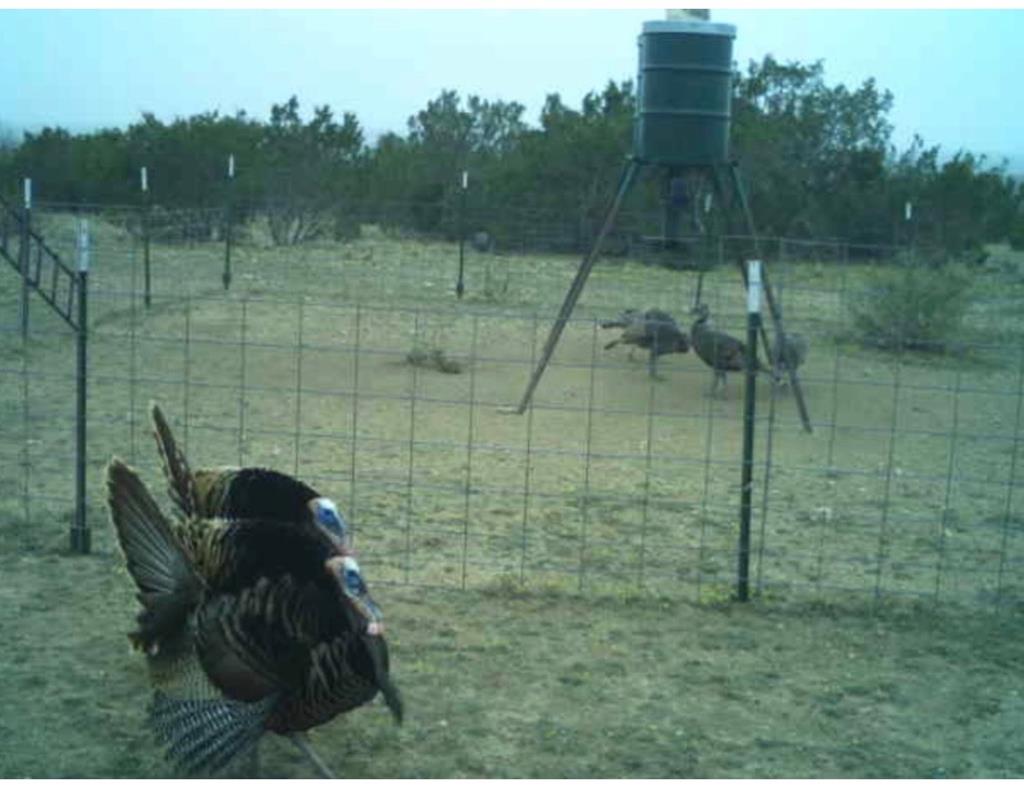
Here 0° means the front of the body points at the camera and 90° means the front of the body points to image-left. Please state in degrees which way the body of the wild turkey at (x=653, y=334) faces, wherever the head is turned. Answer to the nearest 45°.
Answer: approximately 90°

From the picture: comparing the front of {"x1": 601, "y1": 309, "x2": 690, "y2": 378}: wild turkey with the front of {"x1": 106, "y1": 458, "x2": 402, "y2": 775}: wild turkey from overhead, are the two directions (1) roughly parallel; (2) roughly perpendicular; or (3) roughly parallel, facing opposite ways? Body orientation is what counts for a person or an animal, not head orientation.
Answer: roughly parallel, facing opposite ways

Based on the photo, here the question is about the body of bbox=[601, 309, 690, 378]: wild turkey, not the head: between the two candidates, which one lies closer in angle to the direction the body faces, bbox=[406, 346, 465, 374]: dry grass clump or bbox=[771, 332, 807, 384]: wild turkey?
the dry grass clump

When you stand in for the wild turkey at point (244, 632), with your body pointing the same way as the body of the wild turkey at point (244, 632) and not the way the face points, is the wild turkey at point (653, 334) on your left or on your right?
on your left

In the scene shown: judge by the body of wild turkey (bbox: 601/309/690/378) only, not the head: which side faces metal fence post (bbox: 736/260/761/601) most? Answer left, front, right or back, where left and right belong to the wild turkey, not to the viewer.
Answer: left

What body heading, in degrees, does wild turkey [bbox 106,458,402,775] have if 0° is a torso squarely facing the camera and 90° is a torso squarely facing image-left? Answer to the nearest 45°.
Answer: approximately 270°

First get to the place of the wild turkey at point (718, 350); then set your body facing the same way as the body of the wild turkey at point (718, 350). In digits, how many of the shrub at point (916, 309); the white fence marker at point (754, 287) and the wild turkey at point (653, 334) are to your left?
1

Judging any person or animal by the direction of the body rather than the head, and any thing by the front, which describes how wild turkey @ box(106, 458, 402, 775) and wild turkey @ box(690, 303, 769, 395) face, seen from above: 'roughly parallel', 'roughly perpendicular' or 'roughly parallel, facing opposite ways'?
roughly parallel, facing opposite ways

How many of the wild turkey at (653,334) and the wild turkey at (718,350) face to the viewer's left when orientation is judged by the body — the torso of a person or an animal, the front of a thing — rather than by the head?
2

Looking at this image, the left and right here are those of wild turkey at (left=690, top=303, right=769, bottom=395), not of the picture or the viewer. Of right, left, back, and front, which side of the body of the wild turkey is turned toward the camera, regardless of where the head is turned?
left

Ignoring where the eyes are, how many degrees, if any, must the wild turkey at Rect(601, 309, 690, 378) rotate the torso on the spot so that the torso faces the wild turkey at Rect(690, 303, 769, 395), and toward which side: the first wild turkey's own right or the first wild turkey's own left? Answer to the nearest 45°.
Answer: approximately 135° to the first wild turkey's own left

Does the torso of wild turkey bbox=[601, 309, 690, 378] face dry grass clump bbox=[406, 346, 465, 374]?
yes
